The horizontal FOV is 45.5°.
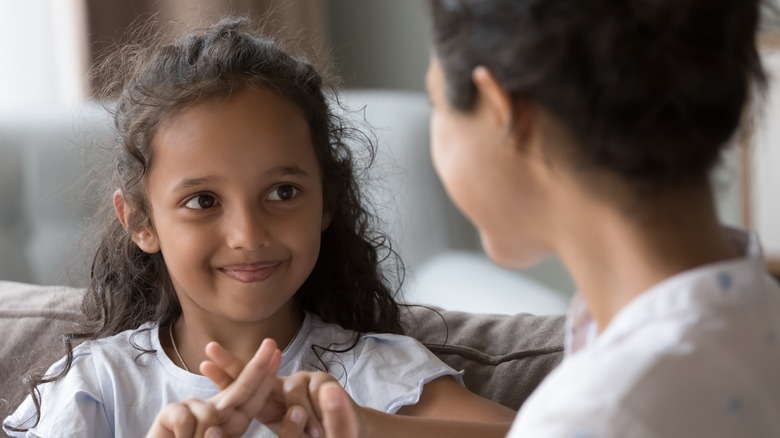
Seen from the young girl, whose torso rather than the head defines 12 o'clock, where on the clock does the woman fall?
The woman is roughly at 11 o'clock from the young girl.

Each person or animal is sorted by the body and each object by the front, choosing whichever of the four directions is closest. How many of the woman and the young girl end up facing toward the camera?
1

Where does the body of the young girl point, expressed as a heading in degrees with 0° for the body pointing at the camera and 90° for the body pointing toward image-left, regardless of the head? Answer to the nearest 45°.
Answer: approximately 0°

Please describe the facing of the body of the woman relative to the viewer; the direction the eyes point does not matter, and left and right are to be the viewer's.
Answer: facing away from the viewer and to the left of the viewer

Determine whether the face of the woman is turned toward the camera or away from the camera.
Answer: away from the camera

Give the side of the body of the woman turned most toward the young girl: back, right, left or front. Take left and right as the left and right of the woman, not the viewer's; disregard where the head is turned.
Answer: front
